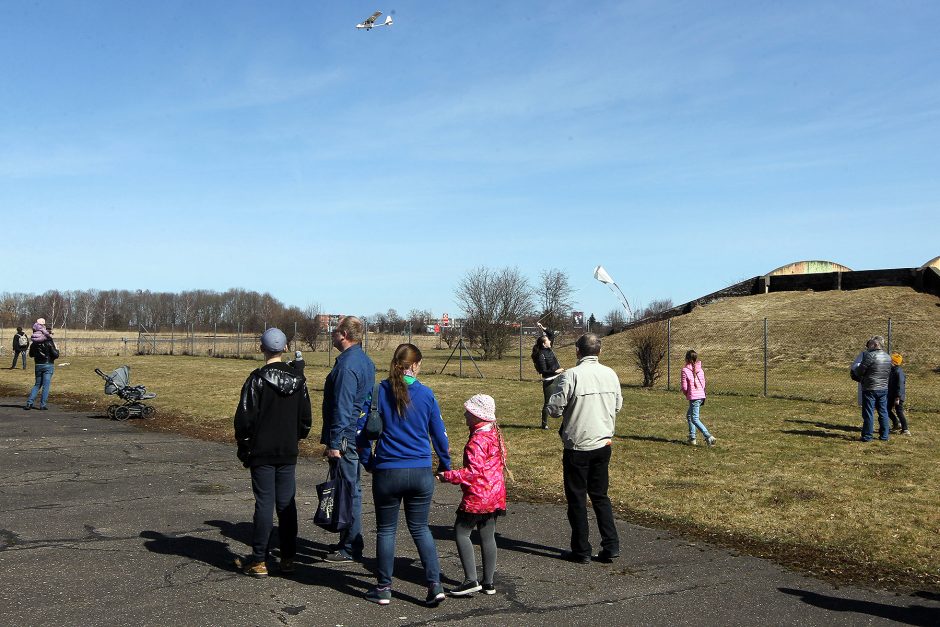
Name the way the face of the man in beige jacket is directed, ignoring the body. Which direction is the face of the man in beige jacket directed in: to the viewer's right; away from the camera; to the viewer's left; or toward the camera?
away from the camera

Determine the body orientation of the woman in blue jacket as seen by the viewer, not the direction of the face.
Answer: away from the camera

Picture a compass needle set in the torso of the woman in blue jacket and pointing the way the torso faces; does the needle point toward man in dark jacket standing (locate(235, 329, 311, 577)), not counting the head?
no

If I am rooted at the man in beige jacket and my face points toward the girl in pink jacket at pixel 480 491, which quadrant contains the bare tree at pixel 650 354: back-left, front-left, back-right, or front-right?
back-right

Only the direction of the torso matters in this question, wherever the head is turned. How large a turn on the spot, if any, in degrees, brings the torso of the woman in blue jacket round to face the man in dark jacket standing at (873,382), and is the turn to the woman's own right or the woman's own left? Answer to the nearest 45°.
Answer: approximately 45° to the woman's own right

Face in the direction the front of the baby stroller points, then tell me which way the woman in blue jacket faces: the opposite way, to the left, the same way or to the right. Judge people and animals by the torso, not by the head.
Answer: to the left

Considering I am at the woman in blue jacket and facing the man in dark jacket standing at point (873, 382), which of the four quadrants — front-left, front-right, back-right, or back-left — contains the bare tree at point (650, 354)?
front-left

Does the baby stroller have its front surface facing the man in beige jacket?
no

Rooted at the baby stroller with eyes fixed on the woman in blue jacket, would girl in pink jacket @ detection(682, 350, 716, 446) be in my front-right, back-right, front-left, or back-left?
front-left

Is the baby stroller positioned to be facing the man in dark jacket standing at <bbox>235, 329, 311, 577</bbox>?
no

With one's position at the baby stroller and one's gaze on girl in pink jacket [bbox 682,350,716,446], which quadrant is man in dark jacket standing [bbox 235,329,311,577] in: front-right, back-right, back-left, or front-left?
front-right

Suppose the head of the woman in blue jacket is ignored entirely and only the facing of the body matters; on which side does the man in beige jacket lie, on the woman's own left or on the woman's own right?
on the woman's own right

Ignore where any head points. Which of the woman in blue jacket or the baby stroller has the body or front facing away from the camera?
the woman in blue jacket

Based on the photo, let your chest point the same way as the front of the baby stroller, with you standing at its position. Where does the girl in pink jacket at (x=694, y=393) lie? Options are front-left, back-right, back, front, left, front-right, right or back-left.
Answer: front-right

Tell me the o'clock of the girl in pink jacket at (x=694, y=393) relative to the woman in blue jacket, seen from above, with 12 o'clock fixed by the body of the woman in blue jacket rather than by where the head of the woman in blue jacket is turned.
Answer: The girl in pink jacket is roughly at 1 o'clock from the woman in blue jacket.

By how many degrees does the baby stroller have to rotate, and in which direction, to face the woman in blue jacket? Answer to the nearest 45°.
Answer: approximately 90° to its right

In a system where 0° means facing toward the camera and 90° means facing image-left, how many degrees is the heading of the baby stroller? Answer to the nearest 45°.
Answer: approximately 270°

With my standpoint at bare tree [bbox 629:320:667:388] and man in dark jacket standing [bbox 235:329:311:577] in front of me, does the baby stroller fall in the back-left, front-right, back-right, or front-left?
front-right

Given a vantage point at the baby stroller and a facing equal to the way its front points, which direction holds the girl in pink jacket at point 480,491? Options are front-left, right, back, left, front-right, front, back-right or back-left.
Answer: right

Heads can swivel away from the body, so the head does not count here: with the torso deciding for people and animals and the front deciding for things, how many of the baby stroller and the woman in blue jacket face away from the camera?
1
